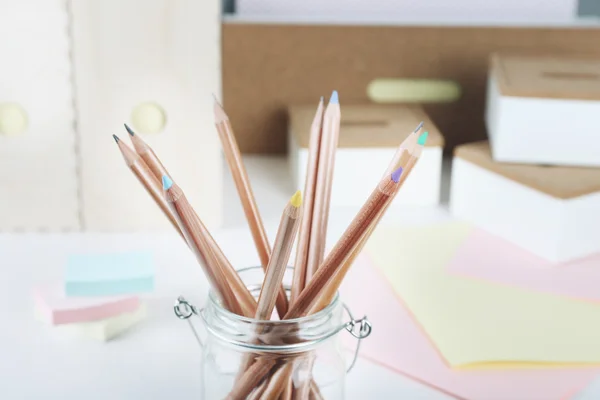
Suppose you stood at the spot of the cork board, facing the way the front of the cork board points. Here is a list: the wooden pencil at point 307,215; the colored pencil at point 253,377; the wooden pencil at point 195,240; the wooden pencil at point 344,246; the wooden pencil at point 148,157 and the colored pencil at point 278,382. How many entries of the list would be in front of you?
6

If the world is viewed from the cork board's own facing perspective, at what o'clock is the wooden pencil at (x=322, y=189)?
The wooden pencil is roughly at 12 o'clock from the cork board.

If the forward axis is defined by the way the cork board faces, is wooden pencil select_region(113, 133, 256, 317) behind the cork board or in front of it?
in front

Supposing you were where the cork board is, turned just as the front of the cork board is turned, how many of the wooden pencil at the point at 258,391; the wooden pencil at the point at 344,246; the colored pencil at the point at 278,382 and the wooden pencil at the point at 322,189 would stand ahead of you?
4

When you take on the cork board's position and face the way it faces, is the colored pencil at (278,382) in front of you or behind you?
in front

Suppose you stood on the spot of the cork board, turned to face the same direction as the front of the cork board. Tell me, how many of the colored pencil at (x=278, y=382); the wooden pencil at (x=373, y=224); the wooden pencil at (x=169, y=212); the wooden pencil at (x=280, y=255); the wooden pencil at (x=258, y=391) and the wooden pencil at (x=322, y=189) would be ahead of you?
6

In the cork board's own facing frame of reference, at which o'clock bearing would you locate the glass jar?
The glass jar is roughly at 12 o'clock from the cork board.

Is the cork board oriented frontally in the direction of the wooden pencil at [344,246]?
yes

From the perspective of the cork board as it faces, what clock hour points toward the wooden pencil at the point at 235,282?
The wooden pencil is roughly at 12 o'clock from the cork board.

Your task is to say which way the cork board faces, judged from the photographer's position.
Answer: facing the viewer
